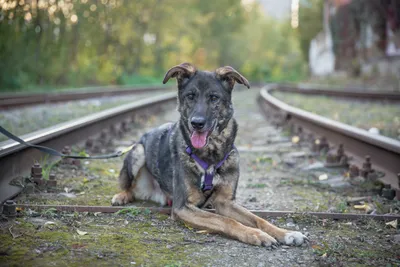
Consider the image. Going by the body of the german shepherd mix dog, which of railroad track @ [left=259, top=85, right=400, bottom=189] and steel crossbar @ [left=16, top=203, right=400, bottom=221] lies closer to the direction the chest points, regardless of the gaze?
the steel crossbar

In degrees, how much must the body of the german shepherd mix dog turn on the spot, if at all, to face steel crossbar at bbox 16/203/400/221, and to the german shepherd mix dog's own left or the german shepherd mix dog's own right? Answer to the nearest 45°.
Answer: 0° — it already faces it

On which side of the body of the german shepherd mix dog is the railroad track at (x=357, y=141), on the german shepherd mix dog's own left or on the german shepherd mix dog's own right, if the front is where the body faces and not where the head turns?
on the german shepherd mix dog's own left
